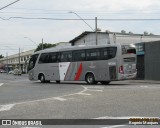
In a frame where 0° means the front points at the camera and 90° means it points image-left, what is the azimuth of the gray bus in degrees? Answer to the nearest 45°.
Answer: approximately 135°
